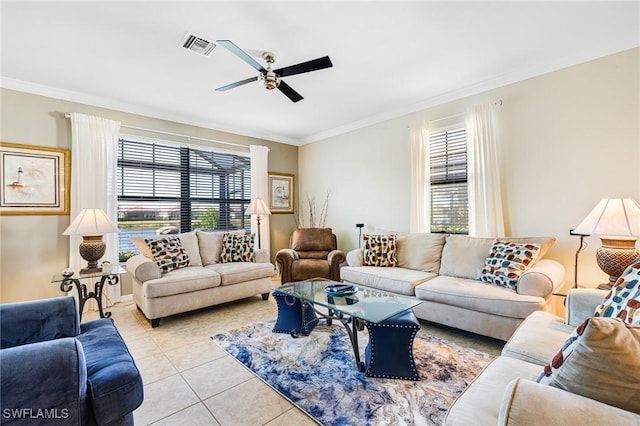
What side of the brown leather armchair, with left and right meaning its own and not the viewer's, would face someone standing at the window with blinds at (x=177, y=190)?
right

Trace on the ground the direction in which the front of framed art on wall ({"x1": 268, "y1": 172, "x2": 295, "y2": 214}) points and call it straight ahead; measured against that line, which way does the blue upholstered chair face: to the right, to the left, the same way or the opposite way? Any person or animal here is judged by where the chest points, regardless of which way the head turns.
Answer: to the left

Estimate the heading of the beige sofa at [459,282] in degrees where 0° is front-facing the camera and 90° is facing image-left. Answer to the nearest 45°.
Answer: approximately 45°

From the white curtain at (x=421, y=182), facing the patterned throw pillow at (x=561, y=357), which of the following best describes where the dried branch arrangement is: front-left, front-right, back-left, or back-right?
back-right

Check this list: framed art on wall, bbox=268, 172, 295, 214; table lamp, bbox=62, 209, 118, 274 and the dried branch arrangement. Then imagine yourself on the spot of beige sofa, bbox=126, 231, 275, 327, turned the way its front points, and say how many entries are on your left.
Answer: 2

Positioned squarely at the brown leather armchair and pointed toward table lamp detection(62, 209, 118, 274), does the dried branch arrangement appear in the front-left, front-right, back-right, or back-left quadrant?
back-right

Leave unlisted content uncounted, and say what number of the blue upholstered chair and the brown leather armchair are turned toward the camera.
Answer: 1

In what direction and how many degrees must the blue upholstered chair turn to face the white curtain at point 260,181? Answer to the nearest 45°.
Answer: approximately 45° to its left

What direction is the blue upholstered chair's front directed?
to the viewer's right

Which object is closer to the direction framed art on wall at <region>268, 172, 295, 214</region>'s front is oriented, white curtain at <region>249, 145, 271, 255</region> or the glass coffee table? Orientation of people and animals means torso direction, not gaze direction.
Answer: the glass coffee table

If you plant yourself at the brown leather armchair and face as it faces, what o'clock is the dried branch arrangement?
The dried branch arrangement is roughly at 6 o'clock from the brown leather armchair.
